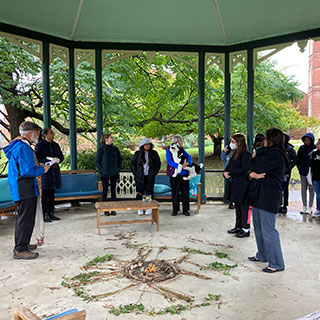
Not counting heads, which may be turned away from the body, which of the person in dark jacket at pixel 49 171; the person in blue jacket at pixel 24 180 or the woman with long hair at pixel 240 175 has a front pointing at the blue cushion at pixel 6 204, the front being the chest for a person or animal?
the woman with long hair

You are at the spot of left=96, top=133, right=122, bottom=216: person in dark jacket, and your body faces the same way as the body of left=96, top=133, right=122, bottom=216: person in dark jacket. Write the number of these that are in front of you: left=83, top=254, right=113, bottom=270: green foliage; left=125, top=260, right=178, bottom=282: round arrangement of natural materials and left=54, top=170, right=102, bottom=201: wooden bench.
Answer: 2

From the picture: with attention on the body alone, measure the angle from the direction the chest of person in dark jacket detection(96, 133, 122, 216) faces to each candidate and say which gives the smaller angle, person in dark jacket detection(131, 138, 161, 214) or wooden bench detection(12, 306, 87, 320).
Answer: the wooden bench

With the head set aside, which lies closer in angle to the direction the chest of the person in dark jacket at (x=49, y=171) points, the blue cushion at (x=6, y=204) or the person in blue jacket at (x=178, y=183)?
the person in blue jacket

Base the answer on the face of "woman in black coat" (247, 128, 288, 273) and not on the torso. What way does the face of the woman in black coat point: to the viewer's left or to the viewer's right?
to the viewer's left

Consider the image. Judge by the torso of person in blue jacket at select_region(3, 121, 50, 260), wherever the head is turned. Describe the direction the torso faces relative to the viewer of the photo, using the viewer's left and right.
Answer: facing to the right of the viewer

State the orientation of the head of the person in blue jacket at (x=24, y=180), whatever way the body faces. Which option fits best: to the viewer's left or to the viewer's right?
to the viewer's right

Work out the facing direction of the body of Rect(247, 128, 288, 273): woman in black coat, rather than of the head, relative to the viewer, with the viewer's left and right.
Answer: facing to the left of the viewer

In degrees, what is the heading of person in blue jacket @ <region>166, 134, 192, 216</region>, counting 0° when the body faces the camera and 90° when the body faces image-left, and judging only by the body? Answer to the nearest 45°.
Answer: approximately 0°

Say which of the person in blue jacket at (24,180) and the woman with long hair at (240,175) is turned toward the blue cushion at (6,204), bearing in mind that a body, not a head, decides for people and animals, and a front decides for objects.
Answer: the woman with long hair

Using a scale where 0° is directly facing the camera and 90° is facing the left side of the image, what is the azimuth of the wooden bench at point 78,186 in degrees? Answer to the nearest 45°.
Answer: approximately 0°

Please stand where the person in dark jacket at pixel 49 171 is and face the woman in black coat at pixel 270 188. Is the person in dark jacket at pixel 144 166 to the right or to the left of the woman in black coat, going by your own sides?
left
